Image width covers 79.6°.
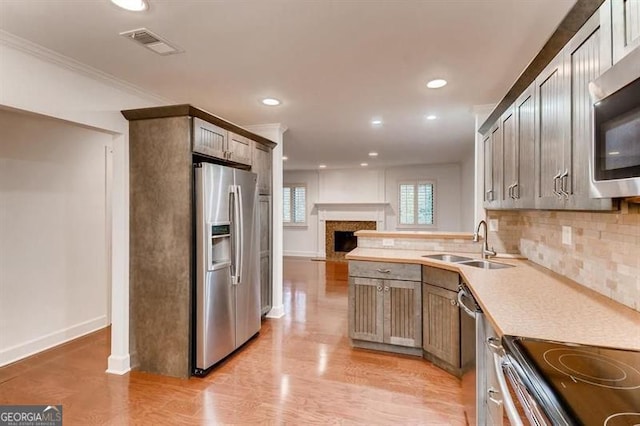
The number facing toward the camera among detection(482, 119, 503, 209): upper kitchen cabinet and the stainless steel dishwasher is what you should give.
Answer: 0

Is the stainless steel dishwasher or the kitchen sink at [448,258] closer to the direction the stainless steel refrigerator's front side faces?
the stainless steel dishwasher

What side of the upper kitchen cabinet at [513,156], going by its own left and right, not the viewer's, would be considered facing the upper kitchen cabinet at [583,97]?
left

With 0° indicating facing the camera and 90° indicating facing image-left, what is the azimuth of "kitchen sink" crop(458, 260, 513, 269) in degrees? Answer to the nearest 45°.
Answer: approximately 45°

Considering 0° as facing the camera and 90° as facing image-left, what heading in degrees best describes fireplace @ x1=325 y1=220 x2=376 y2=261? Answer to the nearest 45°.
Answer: approximately 0°

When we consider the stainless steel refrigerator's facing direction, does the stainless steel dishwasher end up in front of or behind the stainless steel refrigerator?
in front

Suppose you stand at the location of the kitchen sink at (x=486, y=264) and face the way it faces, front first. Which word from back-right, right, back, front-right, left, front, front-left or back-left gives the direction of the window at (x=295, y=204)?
right

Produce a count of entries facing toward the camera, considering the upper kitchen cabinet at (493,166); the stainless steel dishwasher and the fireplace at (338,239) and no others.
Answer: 1

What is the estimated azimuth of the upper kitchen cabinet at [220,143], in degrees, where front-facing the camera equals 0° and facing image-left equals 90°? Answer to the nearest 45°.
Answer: approximately 315°

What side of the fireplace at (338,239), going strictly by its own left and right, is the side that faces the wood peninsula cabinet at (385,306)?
front

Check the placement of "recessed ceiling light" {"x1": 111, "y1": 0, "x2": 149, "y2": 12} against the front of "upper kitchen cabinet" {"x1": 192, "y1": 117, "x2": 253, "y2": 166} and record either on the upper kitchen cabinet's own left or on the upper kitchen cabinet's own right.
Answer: on the upper kitchen cabinet's own right

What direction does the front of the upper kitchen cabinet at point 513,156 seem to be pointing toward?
to the viewer's left

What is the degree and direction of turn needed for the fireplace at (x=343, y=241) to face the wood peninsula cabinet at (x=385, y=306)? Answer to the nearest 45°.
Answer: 0° — it already faces it

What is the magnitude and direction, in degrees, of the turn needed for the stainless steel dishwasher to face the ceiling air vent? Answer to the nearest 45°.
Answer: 0° — it already faces it

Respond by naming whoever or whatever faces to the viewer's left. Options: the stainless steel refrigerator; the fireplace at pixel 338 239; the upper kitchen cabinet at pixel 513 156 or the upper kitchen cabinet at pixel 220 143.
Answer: the upper kitchen cabinet at pixel 513 156
